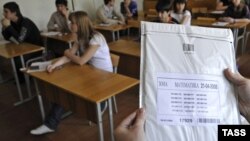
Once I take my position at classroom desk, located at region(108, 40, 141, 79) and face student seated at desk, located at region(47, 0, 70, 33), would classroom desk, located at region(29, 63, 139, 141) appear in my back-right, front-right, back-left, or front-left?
back-left

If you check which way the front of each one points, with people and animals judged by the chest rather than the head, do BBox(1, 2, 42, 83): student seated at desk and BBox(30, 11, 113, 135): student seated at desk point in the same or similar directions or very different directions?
same or similar directions

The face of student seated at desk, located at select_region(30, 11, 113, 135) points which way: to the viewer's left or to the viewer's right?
to the viewer's left

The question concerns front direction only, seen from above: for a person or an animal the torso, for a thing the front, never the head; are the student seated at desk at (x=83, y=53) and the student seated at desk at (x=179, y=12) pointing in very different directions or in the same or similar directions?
same or similar directions

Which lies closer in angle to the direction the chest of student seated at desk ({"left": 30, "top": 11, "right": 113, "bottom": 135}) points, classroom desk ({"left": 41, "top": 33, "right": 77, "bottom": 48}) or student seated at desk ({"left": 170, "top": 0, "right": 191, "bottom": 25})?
the classroom desk
